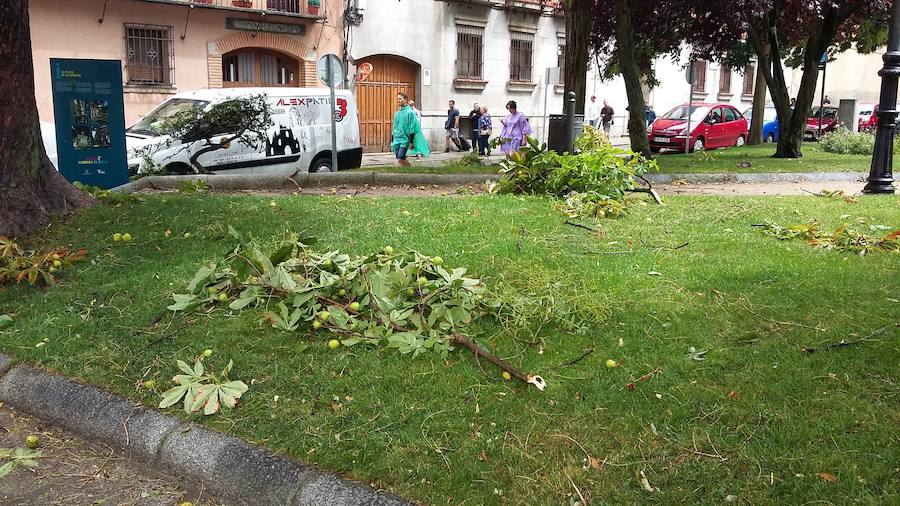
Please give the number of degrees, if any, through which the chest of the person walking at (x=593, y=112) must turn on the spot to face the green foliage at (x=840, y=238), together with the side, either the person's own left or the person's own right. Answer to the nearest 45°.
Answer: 0° — they already face it

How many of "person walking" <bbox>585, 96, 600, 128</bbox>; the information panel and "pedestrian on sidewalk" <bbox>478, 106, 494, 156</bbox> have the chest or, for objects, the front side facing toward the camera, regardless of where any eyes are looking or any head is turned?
2

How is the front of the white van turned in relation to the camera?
facing to the left of the viewer

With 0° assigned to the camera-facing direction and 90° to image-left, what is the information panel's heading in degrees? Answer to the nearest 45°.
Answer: approximately 0°

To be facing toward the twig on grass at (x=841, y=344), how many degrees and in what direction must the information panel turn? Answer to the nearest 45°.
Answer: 0° — it already faces it

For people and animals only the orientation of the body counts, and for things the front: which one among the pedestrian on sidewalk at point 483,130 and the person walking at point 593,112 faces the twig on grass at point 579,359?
the person walking

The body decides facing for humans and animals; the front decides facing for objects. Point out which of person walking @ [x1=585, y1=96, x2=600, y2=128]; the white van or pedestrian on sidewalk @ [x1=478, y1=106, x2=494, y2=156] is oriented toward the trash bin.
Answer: the person walking

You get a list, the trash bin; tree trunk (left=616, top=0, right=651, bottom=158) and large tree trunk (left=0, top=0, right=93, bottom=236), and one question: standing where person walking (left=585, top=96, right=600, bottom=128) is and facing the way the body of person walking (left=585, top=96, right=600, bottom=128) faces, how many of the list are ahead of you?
3

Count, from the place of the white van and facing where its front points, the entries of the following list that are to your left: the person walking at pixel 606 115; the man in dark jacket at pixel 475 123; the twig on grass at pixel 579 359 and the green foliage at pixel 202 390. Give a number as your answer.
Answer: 2

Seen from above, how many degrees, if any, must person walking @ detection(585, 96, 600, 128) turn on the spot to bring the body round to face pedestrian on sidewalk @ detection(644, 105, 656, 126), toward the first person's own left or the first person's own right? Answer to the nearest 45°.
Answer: approximately 135° to the first person's own left

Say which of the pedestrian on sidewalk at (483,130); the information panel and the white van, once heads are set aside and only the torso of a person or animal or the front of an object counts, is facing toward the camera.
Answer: the information panel

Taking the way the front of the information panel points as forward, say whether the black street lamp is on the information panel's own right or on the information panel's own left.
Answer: on the information panel's own left

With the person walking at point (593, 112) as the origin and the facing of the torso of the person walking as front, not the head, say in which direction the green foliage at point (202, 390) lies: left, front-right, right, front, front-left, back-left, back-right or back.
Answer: front

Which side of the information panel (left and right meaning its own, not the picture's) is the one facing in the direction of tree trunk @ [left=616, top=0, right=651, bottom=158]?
left

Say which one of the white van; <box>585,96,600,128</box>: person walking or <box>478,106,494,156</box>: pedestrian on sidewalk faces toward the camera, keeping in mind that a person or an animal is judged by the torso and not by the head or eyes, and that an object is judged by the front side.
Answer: the person walking

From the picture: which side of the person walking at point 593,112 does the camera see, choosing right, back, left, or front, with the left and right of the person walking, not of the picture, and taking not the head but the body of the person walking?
front

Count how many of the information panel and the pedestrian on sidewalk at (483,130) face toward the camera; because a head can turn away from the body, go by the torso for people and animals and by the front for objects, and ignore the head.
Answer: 1
